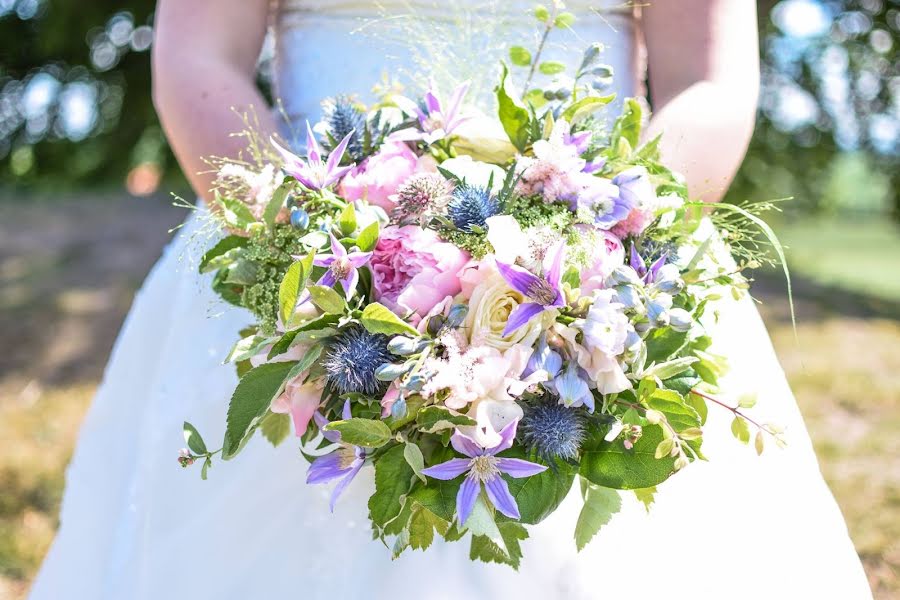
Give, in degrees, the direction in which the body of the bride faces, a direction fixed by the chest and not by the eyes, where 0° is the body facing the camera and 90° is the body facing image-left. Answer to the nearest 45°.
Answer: approximately 0°
